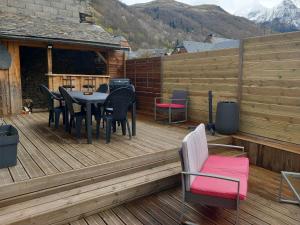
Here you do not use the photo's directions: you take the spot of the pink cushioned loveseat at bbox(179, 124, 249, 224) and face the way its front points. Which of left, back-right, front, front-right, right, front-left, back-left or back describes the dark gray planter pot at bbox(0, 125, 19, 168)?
back

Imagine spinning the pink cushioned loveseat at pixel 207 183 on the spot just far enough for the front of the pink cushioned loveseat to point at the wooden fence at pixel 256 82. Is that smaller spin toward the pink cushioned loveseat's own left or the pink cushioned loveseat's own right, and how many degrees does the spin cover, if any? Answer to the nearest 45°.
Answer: approximately 90° to the pink cushioned loveseat's own left

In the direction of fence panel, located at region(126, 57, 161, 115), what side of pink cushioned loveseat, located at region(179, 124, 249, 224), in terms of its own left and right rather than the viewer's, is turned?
left

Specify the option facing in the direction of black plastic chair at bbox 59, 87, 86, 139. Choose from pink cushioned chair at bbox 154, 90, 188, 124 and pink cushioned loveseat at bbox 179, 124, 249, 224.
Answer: pink cushioned chair at bbox 154, 90, 188, 124

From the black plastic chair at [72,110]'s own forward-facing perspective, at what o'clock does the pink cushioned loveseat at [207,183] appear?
The pink cushioned loveseat is roughly at 2 o'clock from the black plastic chair.

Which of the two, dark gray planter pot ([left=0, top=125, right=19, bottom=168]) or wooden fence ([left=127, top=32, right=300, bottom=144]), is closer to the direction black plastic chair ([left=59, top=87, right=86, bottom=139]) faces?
the wooden fence

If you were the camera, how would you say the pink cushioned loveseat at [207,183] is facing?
facing to the right of the viewer

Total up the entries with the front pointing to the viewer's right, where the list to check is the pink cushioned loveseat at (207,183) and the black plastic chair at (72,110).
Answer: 2

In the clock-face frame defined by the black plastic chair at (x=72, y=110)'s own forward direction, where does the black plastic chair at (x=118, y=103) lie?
the black plastic chair at (x=118, y=103) is roughly at 1 o'clock from the black plastic chair at (x=72, y=110).
